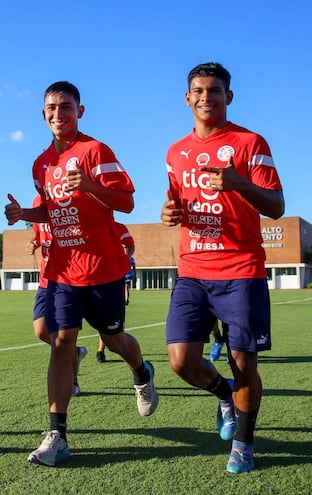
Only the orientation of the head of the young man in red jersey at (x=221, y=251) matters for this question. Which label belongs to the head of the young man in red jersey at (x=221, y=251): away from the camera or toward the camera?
toward the camera

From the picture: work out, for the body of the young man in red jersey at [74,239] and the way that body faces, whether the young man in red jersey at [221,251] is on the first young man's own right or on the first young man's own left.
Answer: on the first young man's own left

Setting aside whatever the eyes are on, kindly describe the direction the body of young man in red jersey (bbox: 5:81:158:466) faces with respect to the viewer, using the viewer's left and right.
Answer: facing the viewer and to the left of the viewer
